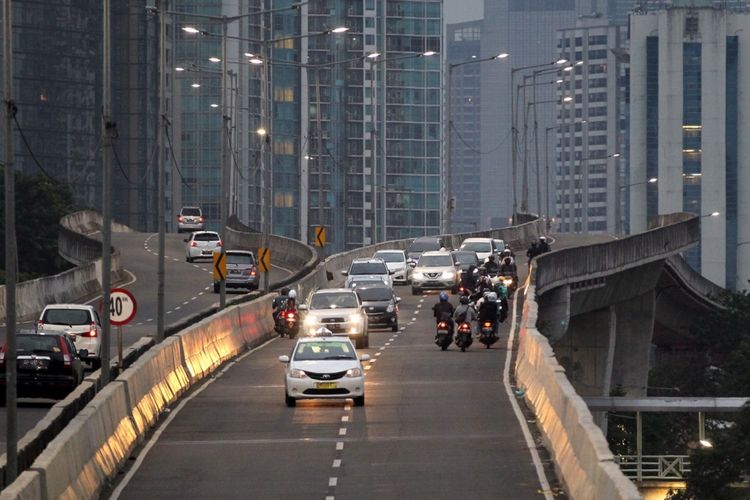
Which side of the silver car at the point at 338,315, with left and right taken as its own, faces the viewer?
front

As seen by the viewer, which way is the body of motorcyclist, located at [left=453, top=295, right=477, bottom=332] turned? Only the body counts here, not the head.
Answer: away from the camera

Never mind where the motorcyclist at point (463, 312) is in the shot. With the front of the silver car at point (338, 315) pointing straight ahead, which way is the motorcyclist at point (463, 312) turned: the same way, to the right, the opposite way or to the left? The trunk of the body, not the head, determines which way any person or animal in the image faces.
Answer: the opposite way

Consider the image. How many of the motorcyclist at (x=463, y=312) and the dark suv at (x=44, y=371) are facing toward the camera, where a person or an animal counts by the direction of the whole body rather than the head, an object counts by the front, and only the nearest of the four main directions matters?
0

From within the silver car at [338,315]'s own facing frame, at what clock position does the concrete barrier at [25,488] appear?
The concrete barrier is roughly at 12 o'clock from the silver car.

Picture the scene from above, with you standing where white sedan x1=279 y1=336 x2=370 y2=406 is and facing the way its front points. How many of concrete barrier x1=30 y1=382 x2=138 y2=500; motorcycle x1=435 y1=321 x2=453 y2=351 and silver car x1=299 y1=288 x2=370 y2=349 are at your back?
2

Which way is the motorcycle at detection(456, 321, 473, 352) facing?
away from the camera

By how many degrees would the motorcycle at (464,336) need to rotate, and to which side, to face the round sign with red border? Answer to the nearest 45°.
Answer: approximately 135° to its left

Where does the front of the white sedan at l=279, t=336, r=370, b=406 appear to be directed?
toward the camera

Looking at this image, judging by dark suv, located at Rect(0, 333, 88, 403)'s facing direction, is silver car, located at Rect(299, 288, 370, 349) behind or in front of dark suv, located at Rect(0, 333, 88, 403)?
in front

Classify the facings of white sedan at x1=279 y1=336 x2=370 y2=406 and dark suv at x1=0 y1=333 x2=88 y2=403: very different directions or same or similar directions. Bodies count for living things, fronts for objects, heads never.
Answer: very different directions

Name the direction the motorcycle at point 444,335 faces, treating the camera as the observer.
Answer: facing away from the viewer

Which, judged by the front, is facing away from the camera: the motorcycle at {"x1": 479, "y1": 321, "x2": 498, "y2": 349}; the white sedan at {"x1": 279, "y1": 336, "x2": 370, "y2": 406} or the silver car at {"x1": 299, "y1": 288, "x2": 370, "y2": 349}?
the motorcycle

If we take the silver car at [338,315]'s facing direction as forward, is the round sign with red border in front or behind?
in front

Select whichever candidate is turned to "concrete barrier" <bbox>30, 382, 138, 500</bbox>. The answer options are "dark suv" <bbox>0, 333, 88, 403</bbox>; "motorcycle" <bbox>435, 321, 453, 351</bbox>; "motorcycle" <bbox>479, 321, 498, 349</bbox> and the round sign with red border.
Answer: the round sign with red border

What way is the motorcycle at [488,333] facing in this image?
away from the camera

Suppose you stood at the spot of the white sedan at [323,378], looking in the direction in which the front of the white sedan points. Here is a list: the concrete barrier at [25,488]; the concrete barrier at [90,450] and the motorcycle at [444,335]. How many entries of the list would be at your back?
1
